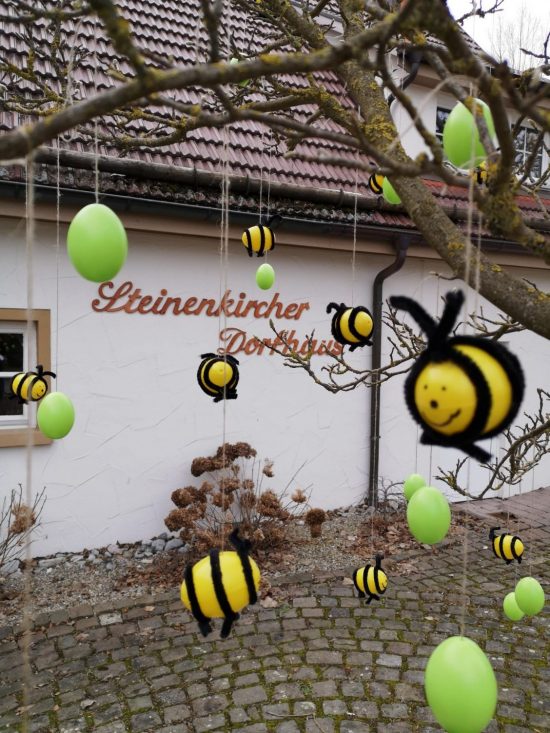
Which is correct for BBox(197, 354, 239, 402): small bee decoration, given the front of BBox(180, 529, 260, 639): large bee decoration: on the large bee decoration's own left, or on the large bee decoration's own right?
on the large bee decoration's own left

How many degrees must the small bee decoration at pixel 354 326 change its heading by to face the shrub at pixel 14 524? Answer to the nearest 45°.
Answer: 0° — it already faces it

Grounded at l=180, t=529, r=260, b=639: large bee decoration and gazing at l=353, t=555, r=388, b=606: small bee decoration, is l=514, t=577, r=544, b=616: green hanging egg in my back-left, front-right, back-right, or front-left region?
front-right

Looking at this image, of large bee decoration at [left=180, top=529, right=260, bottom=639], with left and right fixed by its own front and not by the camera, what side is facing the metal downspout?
left

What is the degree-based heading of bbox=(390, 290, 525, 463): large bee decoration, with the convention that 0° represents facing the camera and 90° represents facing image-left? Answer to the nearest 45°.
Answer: approximately 45°

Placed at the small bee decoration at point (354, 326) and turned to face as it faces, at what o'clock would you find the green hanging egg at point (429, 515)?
The green hanging egg is roughly at 7 o'clock from the small bee decoration.

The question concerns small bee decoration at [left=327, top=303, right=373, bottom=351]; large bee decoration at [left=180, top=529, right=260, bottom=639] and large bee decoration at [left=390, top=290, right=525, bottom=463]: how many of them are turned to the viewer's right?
1

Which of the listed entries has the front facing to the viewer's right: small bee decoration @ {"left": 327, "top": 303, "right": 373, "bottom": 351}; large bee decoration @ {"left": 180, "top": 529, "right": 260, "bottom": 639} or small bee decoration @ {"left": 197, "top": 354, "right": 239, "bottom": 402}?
the large bee decoration

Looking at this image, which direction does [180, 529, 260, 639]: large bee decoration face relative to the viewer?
to the viewer's right

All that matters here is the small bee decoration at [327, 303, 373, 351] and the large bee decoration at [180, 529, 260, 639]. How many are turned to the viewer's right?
1

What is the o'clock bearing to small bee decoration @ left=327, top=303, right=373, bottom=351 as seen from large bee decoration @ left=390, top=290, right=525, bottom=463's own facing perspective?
The small bee decoration is roughly at 4 o'clock from the large bee decoration.
